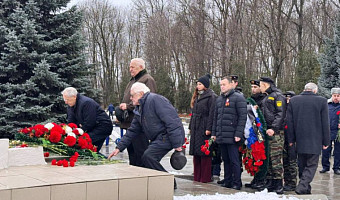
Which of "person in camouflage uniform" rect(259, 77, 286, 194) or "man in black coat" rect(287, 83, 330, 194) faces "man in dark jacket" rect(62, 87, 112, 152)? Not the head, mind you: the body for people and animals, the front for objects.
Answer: the person in camouflage uniform

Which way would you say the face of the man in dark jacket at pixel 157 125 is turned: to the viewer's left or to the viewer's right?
to the viewer's left

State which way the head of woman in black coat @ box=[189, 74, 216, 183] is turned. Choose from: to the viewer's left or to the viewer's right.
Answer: to the viewer's left

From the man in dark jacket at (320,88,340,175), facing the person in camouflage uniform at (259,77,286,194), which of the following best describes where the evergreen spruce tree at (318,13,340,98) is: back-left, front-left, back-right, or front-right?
back-right

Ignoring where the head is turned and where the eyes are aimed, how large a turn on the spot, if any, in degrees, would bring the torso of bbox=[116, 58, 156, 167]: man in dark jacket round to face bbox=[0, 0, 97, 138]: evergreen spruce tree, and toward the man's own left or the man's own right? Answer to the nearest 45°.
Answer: approximately 90° to the man's own right

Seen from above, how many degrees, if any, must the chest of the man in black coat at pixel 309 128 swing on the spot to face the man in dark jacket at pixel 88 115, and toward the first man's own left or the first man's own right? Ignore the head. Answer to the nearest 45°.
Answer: approximately 90° to the first man's own left

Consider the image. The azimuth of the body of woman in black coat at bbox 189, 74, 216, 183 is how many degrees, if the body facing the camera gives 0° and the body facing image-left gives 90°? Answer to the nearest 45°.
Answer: approximately 45°

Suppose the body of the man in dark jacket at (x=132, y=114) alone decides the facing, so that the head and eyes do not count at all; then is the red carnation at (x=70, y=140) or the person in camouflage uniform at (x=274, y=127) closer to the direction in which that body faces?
the red carnation

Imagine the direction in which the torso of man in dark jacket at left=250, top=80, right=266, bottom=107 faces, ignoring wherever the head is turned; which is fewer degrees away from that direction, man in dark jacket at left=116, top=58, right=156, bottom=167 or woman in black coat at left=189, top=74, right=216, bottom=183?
the man in dark jacket

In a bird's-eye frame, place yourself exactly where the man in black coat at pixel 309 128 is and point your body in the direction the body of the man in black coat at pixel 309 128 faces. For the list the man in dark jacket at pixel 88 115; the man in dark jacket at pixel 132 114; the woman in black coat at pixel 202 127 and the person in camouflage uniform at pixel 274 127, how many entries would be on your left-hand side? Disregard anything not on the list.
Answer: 4

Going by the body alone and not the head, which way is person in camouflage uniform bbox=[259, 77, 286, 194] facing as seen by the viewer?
to the viewer's left

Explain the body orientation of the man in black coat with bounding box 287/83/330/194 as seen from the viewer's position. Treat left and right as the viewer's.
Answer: facing away from the viewer
